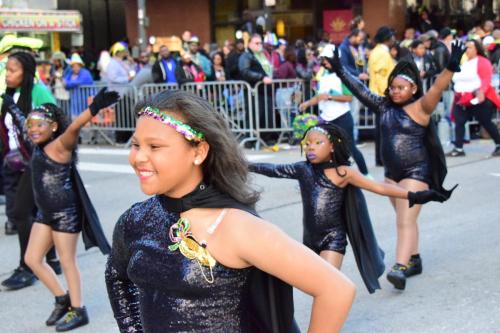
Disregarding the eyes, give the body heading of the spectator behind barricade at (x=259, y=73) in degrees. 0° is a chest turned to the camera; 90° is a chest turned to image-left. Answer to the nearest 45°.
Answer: approximately 315°
